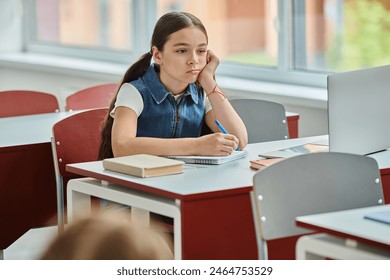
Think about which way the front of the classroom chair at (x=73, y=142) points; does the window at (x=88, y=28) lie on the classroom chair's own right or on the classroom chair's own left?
on the classroom chair's own left

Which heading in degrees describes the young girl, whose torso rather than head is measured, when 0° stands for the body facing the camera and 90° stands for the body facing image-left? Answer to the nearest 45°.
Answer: approximately 315°

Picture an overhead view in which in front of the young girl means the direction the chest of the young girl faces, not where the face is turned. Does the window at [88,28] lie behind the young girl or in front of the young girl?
behind

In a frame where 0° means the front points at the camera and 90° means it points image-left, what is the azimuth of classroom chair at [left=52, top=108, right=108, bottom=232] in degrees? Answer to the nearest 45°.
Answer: approximately 315°
